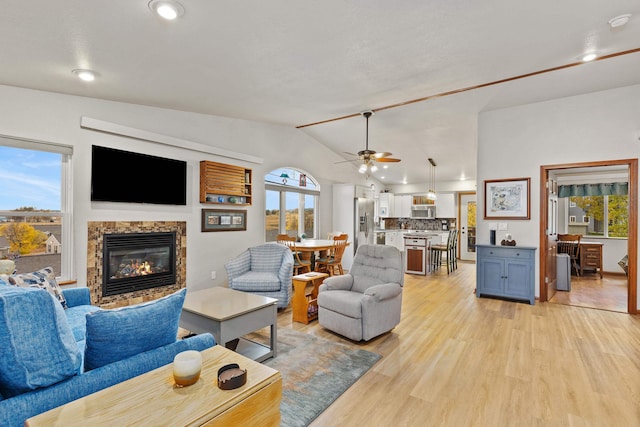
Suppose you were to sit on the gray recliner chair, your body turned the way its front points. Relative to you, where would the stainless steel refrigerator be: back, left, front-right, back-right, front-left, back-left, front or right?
back-right

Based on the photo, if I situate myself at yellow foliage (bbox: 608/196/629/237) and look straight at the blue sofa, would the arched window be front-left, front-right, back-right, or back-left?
front-right

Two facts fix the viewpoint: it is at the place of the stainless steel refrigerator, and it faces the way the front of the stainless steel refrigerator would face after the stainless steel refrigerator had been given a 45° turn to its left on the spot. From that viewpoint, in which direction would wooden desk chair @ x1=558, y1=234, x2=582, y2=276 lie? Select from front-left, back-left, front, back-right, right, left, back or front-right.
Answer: front

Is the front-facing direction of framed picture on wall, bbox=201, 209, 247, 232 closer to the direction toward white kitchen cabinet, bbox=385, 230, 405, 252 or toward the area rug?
the area rug

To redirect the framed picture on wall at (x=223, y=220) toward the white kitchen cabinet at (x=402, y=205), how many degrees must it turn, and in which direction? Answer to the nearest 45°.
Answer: approximately 90° to its left

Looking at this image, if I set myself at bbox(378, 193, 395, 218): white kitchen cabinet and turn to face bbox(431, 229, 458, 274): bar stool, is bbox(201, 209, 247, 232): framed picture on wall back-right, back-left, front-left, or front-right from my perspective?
front-right

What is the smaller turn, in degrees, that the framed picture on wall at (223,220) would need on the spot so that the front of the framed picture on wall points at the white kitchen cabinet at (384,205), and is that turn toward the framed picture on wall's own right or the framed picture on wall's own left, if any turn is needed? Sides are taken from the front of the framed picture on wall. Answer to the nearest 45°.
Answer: approximately 90° to the framed picture on wall's own left

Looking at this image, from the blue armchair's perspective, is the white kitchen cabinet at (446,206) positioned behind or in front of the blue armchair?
behind

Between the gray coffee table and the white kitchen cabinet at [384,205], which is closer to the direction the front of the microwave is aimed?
the gray coffee table

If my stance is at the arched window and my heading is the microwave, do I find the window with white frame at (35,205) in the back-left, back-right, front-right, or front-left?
back-right

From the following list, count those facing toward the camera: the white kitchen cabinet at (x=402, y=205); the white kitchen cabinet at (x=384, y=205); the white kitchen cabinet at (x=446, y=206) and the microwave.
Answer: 4

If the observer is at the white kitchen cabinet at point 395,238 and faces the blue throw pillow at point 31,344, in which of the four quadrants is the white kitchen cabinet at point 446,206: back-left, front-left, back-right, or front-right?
back-left

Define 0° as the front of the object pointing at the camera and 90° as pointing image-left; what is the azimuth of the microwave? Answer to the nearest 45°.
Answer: approximately 0°

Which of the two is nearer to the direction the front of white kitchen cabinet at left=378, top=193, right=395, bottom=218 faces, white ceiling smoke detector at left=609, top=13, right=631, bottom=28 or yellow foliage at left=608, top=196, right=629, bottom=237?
the white ceiling smoke detector

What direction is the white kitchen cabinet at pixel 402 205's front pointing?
toward the camera

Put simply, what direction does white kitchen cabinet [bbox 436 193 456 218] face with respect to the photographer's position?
facing the viewer

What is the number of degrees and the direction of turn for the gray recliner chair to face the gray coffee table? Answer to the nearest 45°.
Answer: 0° — it already faces it

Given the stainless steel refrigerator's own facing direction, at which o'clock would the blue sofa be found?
The blue sofa is roughly at 2 o'clock from the stainless steel refrigerator.

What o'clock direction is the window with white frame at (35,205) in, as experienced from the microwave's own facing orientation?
The window with white frame is roughly at 1 o'clock from the microwave.

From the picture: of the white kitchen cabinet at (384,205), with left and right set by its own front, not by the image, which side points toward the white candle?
front

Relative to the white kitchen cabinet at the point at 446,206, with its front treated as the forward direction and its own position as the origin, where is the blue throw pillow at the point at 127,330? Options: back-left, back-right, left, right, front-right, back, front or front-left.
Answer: front
